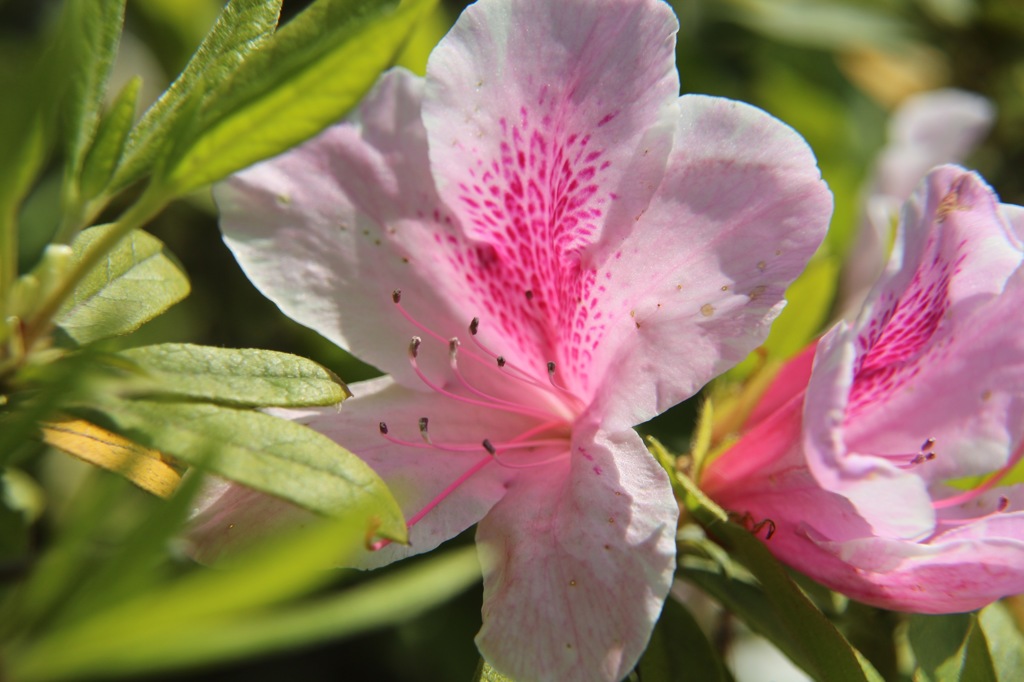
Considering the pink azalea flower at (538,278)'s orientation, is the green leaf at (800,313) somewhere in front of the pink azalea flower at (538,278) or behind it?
behind

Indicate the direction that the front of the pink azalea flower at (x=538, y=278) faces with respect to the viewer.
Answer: facing the viewer and to the left of the viewer

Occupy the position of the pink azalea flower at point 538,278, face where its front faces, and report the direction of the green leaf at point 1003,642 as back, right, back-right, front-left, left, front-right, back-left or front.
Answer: back-left

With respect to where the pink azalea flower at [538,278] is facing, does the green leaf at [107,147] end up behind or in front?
in front

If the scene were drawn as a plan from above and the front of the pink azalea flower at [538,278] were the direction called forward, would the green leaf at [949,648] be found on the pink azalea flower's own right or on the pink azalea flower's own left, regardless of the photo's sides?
on the pink azalea flower's own left
